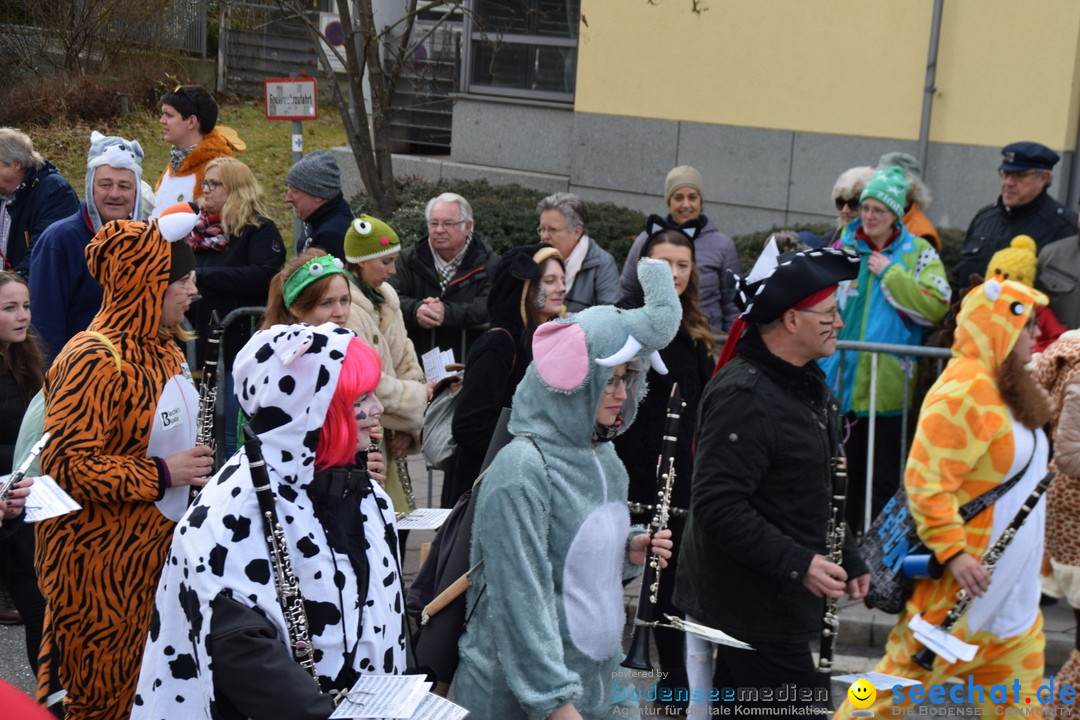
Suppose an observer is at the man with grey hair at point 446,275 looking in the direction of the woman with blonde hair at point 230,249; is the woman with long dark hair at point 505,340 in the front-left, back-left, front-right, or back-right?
back-left

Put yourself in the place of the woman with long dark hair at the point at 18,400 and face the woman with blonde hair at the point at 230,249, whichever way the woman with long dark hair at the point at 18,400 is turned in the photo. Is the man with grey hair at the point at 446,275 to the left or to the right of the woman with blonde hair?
right

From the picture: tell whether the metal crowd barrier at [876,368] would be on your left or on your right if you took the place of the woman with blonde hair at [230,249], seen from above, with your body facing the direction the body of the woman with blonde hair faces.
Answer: on your left

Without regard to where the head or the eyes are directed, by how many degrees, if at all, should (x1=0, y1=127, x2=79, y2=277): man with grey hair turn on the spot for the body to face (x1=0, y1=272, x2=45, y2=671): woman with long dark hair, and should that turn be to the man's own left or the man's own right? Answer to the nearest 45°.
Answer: approximately 45° to the man's own left

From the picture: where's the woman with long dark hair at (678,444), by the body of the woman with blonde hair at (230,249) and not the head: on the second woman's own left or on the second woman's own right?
on the second woman's own left
